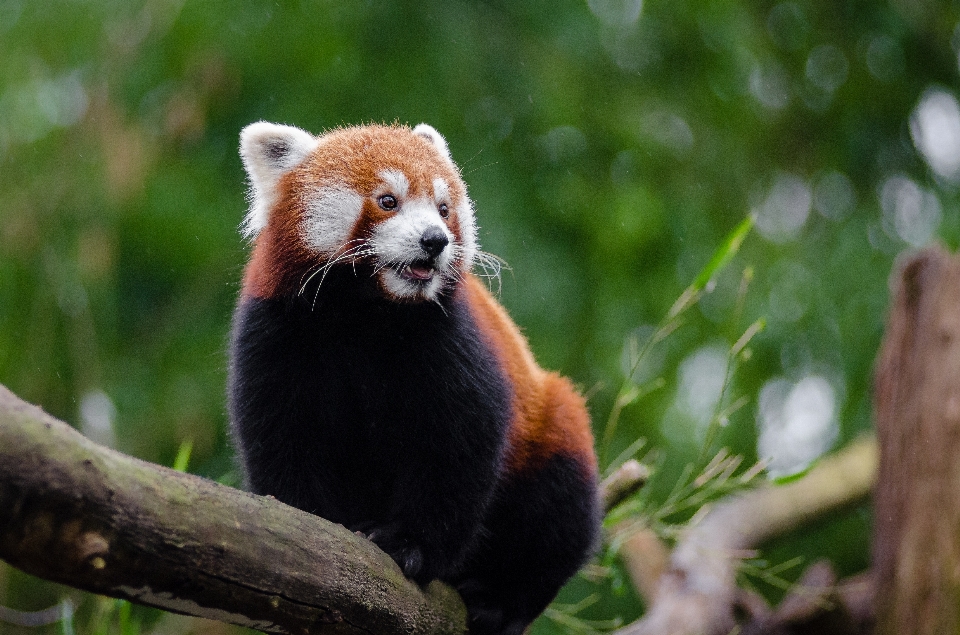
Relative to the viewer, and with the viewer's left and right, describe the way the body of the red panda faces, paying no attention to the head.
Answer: facing the viewer and to the left of the viewer

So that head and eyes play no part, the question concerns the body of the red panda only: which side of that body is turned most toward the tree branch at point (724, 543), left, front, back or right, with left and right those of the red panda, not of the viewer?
back

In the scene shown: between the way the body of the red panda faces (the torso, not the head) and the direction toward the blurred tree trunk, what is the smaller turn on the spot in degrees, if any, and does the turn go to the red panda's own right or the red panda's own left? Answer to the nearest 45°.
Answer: approximately 180°
